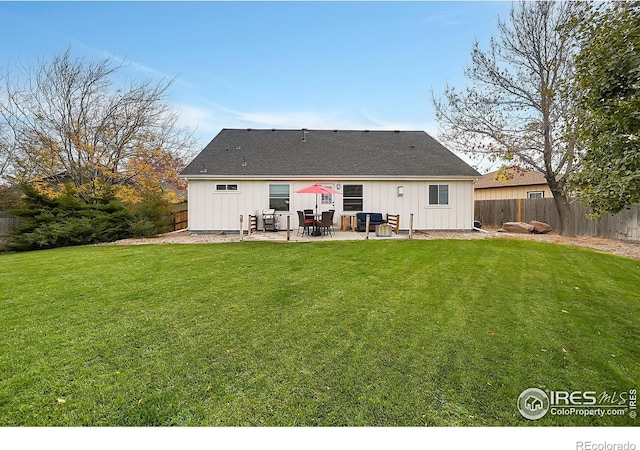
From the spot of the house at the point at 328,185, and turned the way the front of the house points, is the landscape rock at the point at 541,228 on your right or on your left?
on your right

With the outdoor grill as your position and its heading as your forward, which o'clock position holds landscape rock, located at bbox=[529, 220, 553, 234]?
The landscape rock is roughly at 9 o'clock from the outdoor grill.

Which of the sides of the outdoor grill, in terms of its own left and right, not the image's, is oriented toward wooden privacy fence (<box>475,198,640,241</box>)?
left

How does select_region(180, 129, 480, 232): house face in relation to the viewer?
away from the camera

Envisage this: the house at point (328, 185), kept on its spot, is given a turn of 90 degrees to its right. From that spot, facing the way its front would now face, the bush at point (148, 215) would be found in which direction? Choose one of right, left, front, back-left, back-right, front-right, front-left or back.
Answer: back

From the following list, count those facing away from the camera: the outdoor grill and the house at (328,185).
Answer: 1

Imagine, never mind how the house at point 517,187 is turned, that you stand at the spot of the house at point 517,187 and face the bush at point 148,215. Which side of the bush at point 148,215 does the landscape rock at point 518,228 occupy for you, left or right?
left

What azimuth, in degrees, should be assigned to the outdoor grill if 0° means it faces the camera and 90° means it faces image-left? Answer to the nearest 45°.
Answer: approximately 0°

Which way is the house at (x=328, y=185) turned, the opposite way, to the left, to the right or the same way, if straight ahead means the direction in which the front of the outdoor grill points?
the opposite way

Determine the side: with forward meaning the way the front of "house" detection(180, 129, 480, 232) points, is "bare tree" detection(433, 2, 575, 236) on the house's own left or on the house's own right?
on the house's own right
